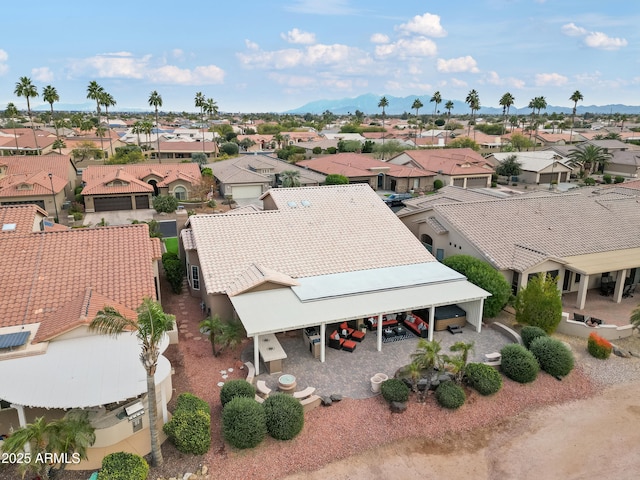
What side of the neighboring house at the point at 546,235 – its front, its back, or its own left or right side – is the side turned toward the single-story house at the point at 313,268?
left

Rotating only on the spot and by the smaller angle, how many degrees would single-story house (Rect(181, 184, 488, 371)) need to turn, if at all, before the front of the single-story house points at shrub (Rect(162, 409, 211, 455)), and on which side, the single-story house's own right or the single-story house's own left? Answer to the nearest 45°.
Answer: approximately 180°

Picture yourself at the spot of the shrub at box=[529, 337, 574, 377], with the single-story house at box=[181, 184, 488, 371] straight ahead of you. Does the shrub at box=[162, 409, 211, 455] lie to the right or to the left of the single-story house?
left

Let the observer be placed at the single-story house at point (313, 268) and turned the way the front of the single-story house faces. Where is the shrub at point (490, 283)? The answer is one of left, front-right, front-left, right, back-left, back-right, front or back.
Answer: right

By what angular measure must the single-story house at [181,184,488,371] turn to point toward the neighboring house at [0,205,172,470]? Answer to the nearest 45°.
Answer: approximately 135° to its left

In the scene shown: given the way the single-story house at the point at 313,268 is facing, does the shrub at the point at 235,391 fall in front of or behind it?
behind

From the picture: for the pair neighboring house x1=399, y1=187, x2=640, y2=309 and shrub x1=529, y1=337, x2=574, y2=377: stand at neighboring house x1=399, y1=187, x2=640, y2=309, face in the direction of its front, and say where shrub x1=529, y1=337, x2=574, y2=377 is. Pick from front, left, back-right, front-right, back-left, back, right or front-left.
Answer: back-left

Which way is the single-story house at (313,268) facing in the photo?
away from the camera

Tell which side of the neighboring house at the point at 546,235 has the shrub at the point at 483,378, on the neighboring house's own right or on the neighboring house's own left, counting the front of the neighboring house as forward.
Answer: on the neighboring house's own left

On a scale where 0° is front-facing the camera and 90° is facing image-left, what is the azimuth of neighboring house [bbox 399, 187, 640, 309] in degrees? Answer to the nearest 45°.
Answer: approximately 135°

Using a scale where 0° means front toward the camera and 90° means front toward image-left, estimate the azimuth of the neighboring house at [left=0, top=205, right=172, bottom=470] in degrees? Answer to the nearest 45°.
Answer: approximately 180°

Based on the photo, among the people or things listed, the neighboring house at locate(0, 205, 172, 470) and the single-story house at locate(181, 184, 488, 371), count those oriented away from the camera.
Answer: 2

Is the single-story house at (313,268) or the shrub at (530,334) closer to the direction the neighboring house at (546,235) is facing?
the single-story house

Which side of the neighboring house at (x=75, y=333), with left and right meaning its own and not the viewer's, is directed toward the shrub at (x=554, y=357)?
right
